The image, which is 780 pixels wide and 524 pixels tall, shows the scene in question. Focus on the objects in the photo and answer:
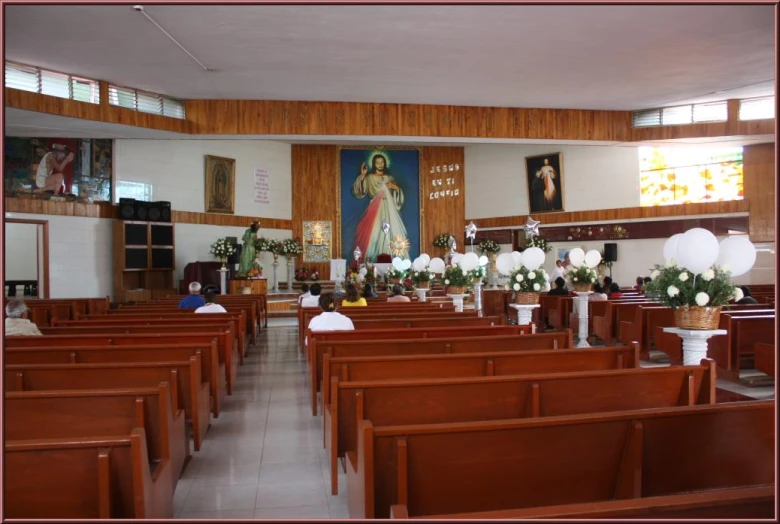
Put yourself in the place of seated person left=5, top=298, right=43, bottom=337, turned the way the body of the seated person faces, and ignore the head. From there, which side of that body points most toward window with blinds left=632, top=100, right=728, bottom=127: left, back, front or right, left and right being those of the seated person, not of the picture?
right

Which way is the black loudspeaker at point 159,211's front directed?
toward the camera

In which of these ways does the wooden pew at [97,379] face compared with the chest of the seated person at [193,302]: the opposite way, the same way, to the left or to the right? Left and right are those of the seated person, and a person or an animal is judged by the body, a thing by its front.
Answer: the same way

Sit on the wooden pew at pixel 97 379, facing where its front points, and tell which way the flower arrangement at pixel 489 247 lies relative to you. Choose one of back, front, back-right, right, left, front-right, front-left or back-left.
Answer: front-right

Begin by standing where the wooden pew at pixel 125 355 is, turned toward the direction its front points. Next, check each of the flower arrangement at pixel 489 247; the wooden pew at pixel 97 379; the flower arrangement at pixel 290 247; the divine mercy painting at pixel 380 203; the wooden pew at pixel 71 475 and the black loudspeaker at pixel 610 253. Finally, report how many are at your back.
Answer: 2

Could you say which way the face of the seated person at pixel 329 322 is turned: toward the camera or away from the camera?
away from the camera

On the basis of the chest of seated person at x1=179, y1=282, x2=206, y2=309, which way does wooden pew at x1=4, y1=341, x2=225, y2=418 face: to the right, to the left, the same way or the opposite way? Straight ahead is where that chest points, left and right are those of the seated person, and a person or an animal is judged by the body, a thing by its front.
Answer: the same way

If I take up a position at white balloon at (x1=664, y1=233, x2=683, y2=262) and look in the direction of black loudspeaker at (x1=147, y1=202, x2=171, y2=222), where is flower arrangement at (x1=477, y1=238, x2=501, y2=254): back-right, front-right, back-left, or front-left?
front-right

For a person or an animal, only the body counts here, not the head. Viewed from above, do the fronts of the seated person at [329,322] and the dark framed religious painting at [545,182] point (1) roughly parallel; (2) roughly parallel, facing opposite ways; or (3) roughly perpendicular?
roughly parallel, facing opposite ways

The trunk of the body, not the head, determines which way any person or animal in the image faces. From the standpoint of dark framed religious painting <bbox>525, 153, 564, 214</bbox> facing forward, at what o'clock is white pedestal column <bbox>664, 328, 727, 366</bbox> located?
The white pedestal column is roughly at 12 o'clock from the dark framed religious painting.

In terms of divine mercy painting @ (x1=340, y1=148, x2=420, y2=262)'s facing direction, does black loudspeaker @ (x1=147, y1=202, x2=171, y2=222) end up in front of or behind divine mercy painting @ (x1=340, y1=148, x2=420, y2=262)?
in front

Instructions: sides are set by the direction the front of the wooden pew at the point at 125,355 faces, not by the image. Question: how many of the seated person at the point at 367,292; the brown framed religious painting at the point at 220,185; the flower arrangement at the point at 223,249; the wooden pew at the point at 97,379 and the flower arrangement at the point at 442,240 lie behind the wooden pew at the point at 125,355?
1

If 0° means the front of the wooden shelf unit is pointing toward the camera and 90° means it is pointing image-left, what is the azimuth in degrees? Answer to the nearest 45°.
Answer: approximately 315°

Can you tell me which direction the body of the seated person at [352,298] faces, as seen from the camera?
away from the camera

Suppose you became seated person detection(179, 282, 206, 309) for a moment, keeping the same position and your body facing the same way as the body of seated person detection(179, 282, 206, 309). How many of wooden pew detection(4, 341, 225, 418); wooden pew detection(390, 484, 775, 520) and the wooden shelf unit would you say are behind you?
2

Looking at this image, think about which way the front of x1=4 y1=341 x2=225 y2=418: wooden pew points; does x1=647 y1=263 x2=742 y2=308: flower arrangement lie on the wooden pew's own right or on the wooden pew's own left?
on the wooden pew's own right

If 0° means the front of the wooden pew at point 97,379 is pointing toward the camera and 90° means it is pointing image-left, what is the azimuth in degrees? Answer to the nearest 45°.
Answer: approximately 180°

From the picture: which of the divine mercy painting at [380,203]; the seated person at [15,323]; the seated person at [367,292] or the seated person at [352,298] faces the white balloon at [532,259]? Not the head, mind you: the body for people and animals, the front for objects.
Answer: the divine mercy painting

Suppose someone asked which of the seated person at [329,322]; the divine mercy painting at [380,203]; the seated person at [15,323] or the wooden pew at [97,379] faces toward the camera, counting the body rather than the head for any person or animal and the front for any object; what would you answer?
the divine mercy painting

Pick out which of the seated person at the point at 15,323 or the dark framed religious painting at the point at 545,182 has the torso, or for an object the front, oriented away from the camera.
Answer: the seated person

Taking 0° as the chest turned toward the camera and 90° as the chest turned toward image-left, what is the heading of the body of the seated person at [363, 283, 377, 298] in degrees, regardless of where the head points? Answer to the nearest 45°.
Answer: approximately 180°

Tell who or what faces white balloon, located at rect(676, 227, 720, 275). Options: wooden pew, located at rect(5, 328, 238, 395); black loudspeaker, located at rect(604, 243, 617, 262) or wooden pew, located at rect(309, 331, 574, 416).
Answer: the black loudspeaker
